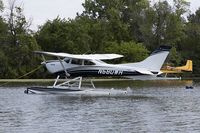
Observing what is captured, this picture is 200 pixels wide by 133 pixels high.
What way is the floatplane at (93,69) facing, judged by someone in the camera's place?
facing to the left of the viewer
